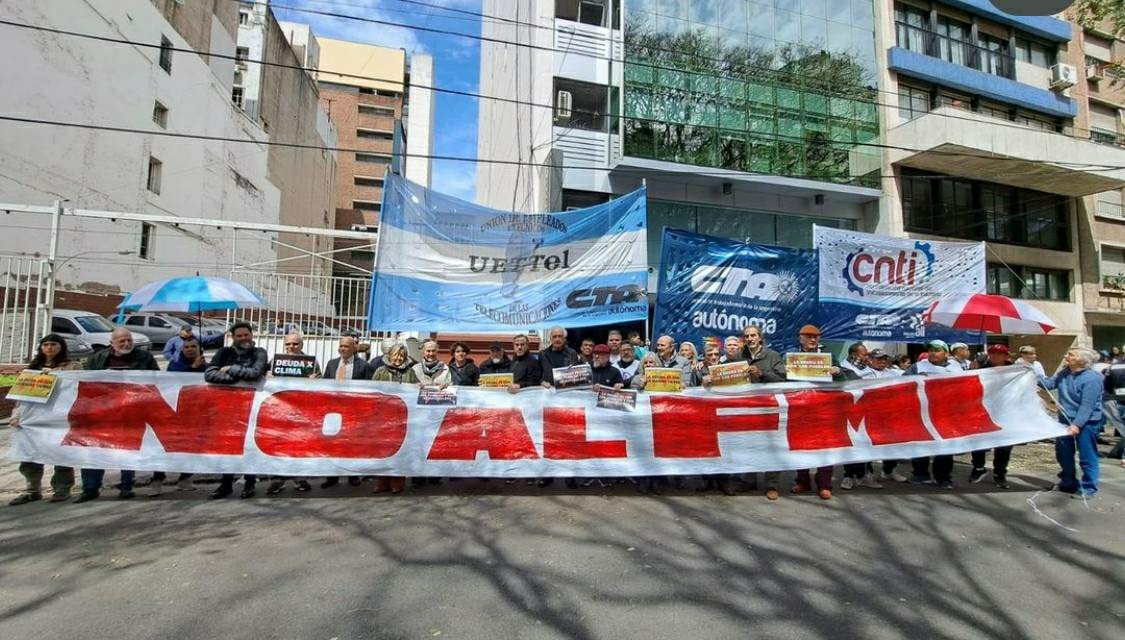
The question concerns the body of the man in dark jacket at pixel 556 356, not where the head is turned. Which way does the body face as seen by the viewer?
toward the camera

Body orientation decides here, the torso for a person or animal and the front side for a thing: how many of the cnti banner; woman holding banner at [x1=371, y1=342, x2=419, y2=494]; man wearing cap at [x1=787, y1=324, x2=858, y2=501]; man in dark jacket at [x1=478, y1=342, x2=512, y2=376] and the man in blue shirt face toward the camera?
4

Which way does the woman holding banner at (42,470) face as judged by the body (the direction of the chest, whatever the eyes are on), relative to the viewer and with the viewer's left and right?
facing the viewer

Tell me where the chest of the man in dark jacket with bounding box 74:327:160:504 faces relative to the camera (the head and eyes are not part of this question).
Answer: toward the camera

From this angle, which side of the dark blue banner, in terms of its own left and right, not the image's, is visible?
front

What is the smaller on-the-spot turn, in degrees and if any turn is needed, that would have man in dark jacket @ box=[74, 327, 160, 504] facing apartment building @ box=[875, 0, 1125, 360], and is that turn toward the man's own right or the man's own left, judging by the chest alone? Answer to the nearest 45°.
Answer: approximately 90° to the man's own left

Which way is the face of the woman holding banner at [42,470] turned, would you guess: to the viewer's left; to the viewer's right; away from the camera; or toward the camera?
toward the camera

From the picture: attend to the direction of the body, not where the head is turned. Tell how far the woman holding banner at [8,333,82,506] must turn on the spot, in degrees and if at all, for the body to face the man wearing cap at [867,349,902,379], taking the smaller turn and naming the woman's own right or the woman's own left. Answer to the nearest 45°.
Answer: approximately 45° to the woman's own left

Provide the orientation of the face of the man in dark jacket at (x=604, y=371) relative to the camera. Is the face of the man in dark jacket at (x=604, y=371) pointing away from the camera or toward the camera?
toward the camera

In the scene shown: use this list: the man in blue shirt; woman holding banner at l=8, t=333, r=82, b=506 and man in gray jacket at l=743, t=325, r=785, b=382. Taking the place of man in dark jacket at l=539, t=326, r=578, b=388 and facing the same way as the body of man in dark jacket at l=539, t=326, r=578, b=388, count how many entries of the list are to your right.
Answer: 1
